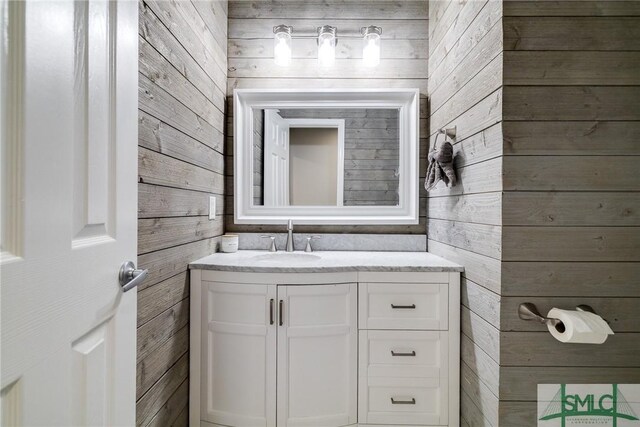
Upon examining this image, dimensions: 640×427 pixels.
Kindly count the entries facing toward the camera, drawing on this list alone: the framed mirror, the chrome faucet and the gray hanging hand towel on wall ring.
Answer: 2

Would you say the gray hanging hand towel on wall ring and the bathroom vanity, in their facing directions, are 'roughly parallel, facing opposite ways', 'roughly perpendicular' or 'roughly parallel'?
roughly perpendicular

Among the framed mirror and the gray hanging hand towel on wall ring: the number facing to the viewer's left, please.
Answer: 1

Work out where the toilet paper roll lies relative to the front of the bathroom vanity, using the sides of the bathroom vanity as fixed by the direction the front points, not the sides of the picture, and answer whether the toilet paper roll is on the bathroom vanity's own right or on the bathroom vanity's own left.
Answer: on the bathroom vanity's own left

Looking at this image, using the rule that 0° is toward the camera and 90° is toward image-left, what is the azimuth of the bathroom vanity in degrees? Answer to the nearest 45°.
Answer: approximately 0°

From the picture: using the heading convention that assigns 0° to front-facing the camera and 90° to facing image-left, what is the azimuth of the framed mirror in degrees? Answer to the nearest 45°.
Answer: approximately 0°
